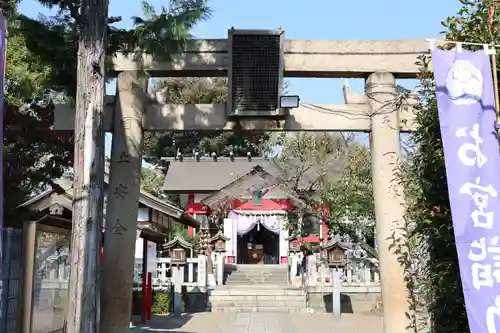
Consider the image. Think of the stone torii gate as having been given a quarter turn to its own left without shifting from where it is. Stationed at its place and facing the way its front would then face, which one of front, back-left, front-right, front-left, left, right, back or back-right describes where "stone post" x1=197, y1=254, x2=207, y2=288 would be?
left

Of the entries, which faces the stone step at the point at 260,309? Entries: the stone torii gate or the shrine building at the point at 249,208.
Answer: the shrine building

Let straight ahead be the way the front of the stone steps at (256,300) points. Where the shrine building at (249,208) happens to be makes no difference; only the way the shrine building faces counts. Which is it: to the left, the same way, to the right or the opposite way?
the same way

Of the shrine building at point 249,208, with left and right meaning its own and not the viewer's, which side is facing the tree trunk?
front

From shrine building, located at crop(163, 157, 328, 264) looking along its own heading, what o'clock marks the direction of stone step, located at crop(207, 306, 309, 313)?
The stone step is roughly at 12 o'clock from the shrine building.

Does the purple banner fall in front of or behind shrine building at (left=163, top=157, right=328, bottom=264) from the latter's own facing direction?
in front

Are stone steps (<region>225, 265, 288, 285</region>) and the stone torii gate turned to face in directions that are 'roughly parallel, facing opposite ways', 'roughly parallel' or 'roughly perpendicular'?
roughly parallel

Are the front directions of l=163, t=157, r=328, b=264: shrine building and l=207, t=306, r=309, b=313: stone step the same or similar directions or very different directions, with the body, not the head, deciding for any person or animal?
same or similar directions

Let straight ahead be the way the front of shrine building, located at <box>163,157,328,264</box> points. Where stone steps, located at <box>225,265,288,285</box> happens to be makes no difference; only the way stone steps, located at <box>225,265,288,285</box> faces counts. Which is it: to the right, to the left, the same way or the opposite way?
the same way

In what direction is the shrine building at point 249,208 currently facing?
toward the camera

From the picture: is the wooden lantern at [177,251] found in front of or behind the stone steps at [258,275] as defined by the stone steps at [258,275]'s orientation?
in front

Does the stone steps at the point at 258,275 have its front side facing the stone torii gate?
yes

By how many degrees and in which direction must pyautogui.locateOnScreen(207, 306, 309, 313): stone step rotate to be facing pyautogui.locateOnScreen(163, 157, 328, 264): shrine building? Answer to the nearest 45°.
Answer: approximately 180°

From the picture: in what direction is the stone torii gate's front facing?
toward the camera

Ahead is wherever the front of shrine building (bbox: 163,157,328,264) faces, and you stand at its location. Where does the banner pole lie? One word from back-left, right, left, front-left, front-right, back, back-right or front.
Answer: front
